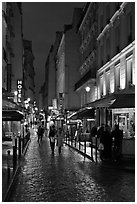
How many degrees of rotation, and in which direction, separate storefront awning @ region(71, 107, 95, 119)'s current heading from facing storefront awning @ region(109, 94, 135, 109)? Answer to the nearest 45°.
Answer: approximately 45° to its left

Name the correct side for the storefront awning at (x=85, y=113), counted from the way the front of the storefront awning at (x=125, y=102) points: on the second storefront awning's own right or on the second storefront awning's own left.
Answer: on the second storefront awning's own right

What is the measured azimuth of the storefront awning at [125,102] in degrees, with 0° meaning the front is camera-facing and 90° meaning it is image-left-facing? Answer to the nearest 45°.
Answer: approximately 45°

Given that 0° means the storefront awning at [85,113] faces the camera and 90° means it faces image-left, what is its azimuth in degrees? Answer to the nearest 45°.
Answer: approximately 45°

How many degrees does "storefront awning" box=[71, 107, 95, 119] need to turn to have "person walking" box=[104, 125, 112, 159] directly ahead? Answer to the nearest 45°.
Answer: approximately 45° to its left
